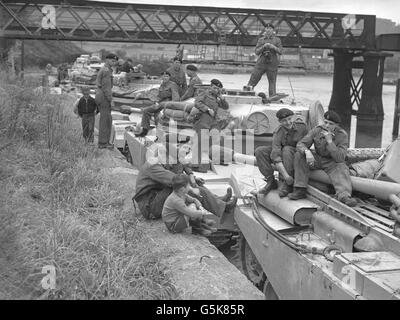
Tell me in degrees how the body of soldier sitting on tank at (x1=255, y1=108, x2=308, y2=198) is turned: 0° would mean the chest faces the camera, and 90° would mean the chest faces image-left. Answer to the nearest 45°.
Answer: approximately 45°

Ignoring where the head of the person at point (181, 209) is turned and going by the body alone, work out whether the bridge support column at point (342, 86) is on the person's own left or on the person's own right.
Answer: on the person's own left

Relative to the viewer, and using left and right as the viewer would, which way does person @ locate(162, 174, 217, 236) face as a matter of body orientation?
facing to the right of the viewer

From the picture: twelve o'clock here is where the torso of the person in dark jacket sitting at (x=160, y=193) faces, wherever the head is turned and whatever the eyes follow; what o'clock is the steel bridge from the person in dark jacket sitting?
The steel bridge is roughly at 9 o'clock from the person in dark jacket sitting.

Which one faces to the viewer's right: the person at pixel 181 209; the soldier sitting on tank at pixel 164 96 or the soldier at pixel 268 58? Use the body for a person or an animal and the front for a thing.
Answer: the person

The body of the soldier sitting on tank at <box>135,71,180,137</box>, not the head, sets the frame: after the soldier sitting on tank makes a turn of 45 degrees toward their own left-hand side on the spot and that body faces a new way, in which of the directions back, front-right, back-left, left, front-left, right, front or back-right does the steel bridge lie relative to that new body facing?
back

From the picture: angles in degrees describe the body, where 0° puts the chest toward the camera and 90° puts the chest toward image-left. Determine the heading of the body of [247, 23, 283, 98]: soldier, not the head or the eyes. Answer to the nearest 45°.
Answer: approximately 0°
